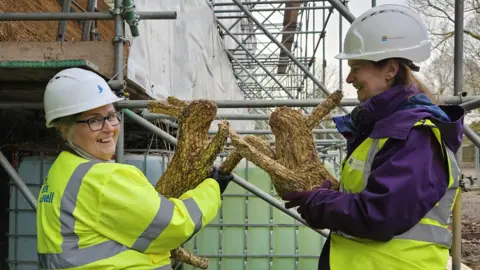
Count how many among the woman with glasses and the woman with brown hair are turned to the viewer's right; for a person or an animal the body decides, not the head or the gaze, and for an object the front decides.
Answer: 1

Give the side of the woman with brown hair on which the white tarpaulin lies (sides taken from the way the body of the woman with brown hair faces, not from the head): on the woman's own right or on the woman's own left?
on the woman's own right

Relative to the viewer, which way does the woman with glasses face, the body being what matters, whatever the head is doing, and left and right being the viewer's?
facing to the right of the viewer

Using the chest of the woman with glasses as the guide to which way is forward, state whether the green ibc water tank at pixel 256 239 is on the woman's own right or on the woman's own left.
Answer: on the woman's own left

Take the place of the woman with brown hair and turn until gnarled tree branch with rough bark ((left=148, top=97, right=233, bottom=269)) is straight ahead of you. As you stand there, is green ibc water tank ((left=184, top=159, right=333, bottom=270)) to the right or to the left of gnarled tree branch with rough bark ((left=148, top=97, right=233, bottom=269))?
right

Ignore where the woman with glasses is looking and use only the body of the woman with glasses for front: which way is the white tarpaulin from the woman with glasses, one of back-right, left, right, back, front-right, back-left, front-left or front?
left

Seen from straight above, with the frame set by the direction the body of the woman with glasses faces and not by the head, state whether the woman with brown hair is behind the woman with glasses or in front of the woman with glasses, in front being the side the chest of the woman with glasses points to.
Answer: in front

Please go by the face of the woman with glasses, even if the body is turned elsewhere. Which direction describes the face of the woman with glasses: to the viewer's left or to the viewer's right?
to the viewer's right

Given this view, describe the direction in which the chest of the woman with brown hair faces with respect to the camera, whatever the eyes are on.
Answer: to the viewer's left

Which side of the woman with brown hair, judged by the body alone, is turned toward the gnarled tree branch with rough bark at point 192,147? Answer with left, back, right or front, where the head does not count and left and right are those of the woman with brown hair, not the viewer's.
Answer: front

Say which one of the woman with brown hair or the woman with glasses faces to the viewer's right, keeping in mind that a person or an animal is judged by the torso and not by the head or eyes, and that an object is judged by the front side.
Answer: the woman with glasses

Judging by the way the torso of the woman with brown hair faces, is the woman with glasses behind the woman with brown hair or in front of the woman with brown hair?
in front

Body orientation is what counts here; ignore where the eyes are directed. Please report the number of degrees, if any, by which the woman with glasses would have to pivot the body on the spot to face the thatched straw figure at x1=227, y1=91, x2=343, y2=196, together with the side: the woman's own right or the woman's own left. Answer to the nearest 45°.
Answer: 0° — they already face it
